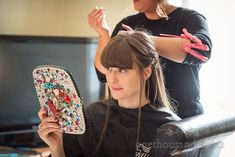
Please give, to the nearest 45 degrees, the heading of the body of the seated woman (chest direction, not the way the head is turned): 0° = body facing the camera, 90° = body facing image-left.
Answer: approximately 45°

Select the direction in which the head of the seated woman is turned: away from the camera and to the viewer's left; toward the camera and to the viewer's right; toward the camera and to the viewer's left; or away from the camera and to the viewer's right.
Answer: toward the camera and to the viewer's left
